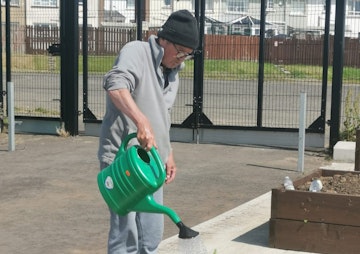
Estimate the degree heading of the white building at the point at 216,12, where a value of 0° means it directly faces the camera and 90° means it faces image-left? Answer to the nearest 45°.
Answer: approximately 0°

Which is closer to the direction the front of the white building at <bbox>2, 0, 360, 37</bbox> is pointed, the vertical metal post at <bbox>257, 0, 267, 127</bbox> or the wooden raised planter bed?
the wooden raised planter bed

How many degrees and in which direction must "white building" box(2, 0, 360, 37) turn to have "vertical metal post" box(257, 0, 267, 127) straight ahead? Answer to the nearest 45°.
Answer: approximately 45° to its left

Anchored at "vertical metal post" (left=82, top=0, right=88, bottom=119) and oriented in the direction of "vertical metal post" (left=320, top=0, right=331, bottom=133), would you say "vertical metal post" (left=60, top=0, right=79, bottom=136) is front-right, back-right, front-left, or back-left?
back-right

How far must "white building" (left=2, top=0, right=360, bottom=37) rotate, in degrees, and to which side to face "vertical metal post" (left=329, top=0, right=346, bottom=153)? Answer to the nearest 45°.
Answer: approximately 45° to its left

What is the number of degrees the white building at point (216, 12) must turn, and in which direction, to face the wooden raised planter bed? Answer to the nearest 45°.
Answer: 0° — it already faces it
